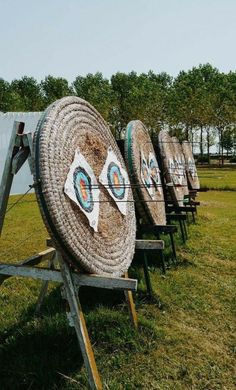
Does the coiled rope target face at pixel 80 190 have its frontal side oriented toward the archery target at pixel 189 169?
no

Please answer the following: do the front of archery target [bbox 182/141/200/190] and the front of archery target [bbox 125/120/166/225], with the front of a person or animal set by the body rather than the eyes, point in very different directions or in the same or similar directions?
same or similar directions

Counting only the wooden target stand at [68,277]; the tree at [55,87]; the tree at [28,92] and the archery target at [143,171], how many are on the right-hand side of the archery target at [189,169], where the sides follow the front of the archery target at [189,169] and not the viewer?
2

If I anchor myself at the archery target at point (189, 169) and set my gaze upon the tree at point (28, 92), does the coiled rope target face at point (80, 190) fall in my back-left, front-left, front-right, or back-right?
back-left
